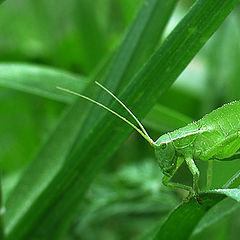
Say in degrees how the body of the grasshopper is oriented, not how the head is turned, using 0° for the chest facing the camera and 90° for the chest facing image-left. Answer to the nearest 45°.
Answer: approximately 90°
